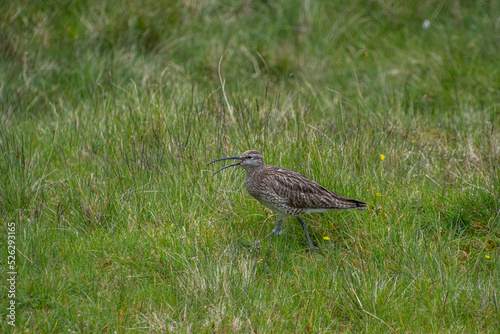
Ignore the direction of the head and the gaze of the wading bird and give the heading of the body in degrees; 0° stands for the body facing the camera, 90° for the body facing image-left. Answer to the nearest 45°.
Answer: approximately 90°
